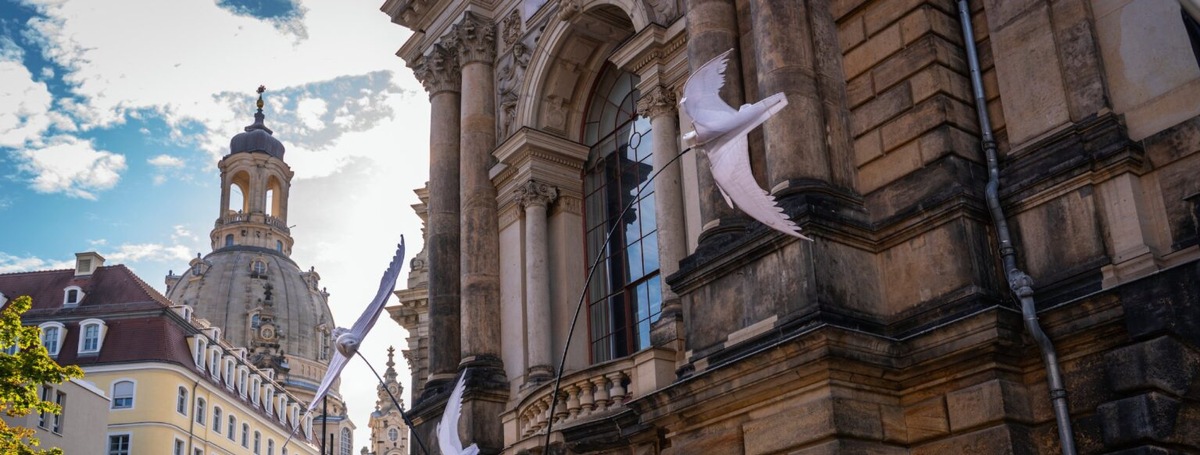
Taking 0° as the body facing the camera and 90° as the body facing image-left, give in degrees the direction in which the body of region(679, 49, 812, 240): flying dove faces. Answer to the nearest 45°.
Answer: approximately 90°

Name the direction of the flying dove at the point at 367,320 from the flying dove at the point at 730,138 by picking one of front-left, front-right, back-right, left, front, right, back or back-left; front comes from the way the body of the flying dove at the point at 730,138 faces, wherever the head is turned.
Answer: front-right

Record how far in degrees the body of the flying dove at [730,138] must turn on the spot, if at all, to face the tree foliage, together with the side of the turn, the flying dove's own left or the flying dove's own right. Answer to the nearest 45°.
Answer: approximately 45° to the flying dove's own right
